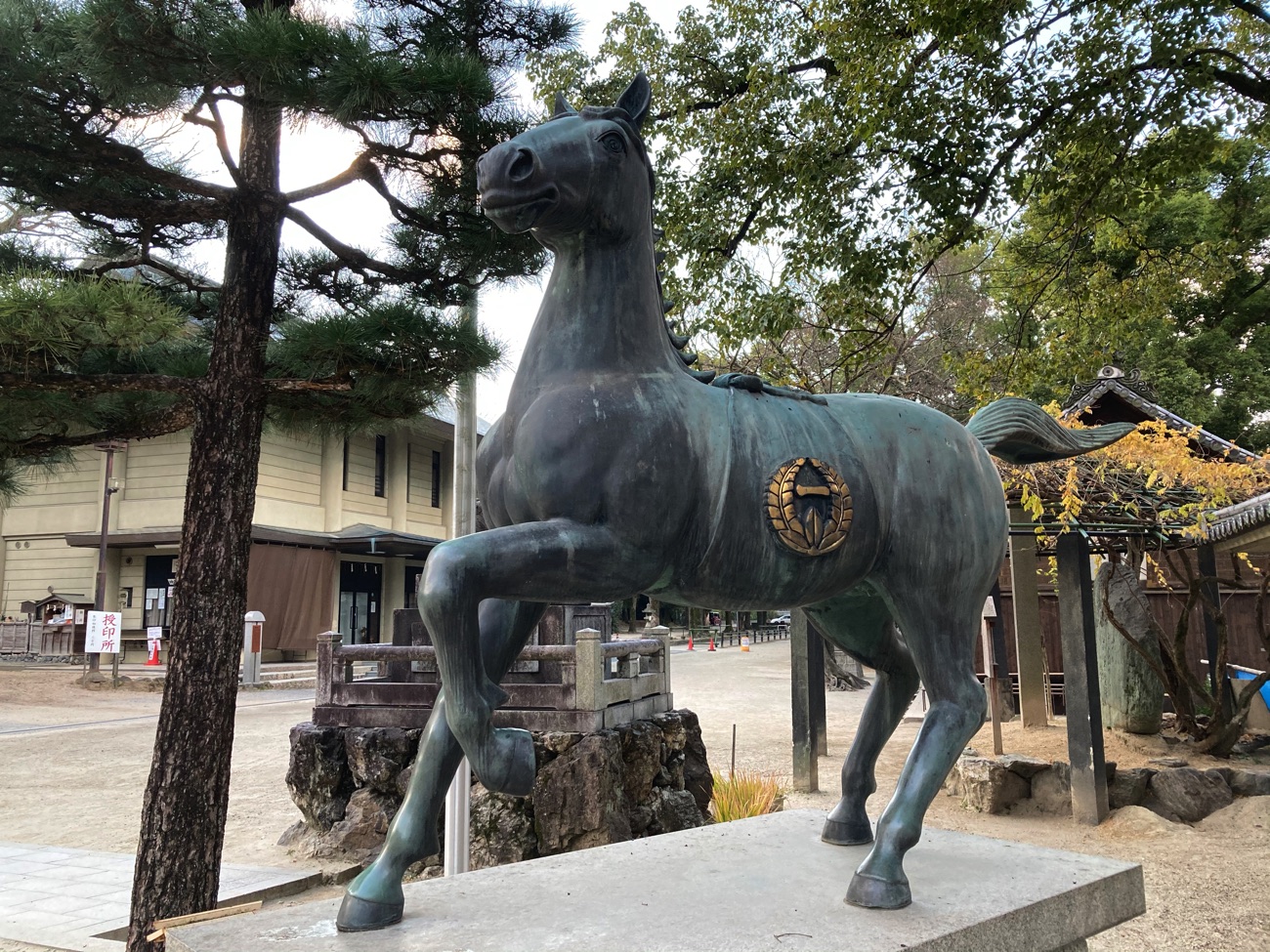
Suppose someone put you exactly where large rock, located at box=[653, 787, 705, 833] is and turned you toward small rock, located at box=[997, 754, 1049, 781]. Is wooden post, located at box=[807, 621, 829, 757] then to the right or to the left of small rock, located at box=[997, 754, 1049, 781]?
left

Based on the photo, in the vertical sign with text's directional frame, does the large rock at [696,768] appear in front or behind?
in front

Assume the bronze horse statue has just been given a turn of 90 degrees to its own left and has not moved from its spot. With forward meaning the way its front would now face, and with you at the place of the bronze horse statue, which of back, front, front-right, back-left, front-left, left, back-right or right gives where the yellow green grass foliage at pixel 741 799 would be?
back-left

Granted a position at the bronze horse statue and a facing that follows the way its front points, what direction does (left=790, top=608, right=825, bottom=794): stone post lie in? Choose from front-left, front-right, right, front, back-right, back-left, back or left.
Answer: back-right

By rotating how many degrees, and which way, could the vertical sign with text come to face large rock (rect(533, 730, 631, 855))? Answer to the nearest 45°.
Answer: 0° — it already faces it

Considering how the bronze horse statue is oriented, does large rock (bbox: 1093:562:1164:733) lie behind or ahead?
behind

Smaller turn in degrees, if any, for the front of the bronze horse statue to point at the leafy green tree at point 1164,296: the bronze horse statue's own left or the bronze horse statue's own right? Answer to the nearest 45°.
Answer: approximately 180°

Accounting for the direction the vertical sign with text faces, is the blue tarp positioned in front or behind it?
in front

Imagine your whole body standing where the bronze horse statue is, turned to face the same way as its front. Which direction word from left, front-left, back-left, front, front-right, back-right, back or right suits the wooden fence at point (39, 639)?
right

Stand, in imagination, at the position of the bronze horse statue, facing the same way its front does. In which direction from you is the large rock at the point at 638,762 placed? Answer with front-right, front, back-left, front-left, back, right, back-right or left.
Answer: back-right

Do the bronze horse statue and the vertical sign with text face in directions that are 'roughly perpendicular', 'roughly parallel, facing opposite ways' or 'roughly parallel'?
roughly perpendicular

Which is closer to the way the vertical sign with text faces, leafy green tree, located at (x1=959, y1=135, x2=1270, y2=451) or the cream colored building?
the leafy green tree

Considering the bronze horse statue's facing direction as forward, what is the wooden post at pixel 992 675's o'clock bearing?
The wooden post is roughly at 5 o'clock from the bronze horse statue.

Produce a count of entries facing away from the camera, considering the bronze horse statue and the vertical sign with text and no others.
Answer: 0

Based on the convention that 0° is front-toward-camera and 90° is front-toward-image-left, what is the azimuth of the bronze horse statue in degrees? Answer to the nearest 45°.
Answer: approximately 45°

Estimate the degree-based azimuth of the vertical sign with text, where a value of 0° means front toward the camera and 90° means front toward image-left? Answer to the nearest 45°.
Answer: approximately 0°

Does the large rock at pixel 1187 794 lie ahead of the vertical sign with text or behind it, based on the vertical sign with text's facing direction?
ahead
